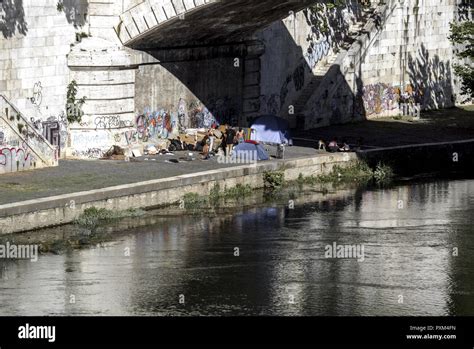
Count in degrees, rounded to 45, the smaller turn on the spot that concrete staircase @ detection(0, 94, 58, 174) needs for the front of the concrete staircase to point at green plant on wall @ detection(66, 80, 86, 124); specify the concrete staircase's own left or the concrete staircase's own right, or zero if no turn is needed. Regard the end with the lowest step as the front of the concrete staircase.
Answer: approximately 45° to the concrete staircase's own left

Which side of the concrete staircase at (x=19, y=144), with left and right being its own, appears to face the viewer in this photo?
right

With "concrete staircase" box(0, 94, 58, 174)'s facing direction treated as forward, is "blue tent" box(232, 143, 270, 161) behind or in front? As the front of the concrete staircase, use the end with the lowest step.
in front
